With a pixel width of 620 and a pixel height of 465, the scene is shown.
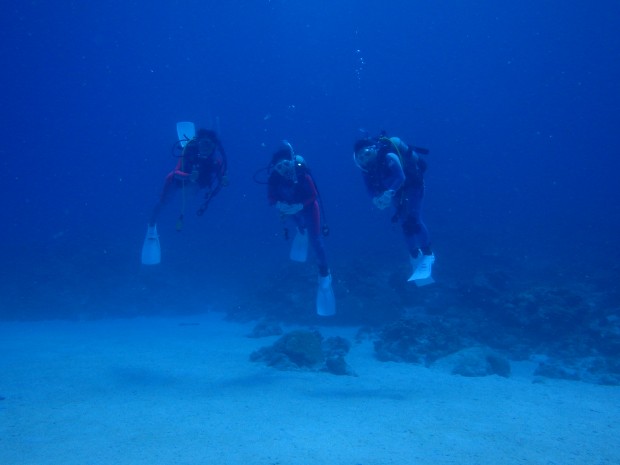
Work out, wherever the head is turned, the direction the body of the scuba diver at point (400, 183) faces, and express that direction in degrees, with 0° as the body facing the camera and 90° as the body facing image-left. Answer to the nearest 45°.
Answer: approximately 45°

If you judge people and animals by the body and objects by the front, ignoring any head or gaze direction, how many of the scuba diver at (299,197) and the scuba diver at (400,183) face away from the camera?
0

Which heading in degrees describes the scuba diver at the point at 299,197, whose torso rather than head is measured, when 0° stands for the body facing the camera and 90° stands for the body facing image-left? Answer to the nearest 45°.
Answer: approximately 45°

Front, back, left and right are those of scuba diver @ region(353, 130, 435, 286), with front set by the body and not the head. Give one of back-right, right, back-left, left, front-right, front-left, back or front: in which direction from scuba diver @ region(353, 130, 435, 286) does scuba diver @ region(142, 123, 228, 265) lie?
front-right

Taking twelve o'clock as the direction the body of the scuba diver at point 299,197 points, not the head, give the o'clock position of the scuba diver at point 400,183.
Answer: the scuba diver at point 400,183 is roughly at 8 o'clock from the scuba diver at point 299,197.

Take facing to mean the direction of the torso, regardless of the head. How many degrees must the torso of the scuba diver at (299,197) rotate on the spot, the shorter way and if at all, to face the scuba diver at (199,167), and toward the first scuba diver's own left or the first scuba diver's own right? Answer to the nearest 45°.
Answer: approximately 45° to the first scuba diver's own right
